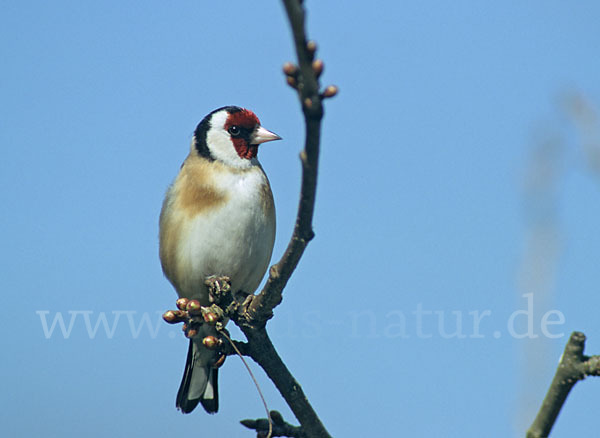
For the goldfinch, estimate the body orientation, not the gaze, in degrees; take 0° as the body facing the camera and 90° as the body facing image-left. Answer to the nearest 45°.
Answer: approximately 315°
